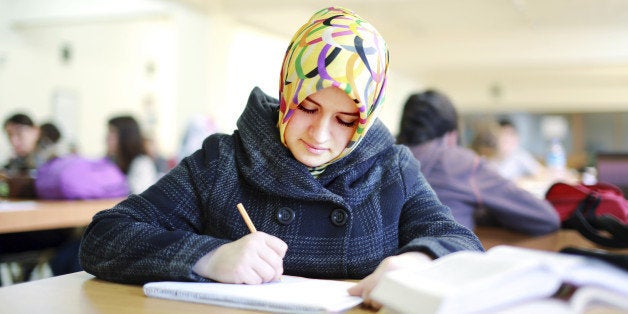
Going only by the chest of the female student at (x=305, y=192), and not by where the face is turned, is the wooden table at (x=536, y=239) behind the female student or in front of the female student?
behind

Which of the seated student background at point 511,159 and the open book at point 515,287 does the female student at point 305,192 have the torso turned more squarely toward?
the open book

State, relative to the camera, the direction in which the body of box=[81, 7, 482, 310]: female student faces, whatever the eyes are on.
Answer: toward the camera

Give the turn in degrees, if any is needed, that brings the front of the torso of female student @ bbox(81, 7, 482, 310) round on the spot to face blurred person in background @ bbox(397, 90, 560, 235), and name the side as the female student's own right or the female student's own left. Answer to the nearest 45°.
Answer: approximately 135° to the female student's own left

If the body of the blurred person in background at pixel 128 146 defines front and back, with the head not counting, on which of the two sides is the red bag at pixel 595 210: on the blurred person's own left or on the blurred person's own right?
on the blurred person's own left

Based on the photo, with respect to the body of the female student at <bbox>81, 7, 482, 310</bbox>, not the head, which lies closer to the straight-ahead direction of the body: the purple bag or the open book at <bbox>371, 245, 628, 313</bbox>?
the open book

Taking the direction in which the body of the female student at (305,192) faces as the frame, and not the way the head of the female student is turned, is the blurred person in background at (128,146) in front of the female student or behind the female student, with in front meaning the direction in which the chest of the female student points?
behind
